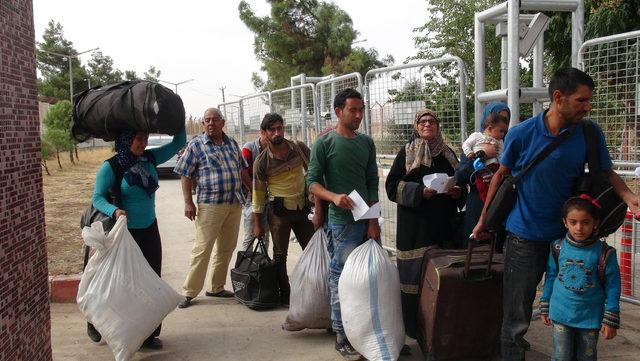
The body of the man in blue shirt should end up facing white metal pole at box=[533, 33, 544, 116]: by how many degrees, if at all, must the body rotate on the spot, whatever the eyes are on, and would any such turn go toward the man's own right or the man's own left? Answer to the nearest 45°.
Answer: approximately 135° to the man's own left

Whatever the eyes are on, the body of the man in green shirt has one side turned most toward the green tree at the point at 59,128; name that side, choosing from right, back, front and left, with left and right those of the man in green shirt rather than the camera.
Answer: back

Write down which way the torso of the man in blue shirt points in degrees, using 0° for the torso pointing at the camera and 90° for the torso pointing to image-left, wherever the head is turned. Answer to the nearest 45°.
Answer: approximately 315°

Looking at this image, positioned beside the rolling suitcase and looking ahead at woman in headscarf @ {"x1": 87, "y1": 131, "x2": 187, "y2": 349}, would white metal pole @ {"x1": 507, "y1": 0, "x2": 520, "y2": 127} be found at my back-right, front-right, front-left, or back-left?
back-right
